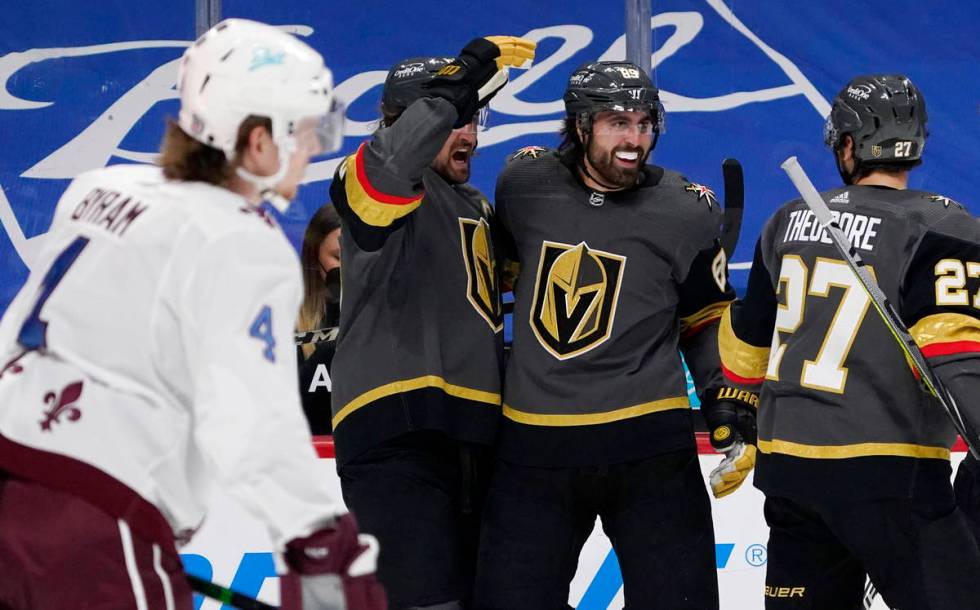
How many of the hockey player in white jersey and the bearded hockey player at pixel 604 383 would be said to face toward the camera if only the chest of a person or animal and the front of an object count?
1

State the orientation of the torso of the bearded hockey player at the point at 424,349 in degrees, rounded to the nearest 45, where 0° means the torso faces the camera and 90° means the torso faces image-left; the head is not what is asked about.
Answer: approximately 315°

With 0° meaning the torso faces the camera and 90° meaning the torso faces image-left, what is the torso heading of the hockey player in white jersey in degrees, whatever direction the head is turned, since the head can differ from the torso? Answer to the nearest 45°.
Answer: approximately 225°

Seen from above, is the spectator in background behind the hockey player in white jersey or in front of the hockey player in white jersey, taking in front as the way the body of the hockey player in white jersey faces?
in front

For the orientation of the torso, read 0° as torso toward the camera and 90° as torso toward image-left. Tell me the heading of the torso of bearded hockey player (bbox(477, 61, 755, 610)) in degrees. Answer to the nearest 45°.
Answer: approximately 0°

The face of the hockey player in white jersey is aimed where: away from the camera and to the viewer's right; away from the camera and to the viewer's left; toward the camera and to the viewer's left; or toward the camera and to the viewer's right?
away from the camera and to the viewer's right

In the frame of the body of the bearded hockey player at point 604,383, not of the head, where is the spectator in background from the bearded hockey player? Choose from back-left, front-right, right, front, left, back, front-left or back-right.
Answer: back-right

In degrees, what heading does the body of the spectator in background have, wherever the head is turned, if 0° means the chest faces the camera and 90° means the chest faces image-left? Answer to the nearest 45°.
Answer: approximately 315°

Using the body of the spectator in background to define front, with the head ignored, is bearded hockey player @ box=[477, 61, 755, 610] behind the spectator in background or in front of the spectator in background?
in front
